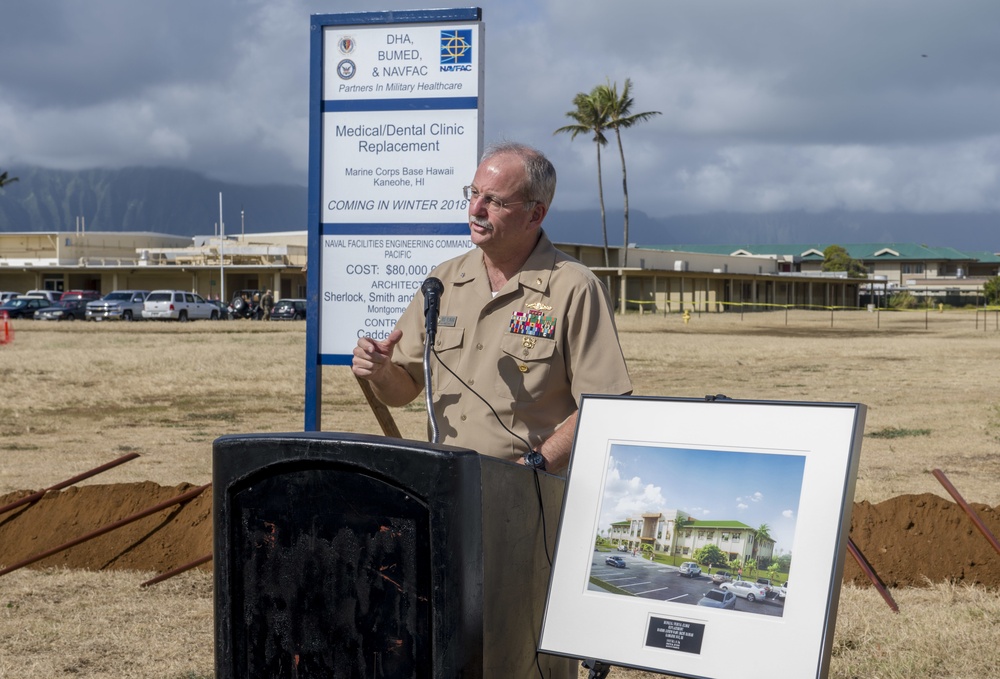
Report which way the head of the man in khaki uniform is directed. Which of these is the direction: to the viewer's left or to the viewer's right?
to the viewer's left

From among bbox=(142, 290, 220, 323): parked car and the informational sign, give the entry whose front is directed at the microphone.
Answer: the informational sign

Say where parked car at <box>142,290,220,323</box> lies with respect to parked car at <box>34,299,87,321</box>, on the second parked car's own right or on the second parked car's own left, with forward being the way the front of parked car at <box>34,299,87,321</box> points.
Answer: on the second parked car's own left

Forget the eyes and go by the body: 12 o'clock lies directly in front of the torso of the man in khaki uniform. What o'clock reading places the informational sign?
The informational sign is roughly at 4 o'clock from the man in khaki uniform.

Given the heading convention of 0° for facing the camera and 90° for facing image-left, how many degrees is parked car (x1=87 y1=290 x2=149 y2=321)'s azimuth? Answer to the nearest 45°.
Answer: approximately 45°

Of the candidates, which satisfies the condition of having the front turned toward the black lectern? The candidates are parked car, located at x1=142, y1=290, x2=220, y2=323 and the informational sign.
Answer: the informational sign

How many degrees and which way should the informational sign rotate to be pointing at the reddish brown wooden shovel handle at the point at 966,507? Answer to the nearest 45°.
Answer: approximately 90° to its left

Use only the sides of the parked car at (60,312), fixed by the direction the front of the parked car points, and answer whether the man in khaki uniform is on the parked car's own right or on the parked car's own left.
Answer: on the parked car's own left
